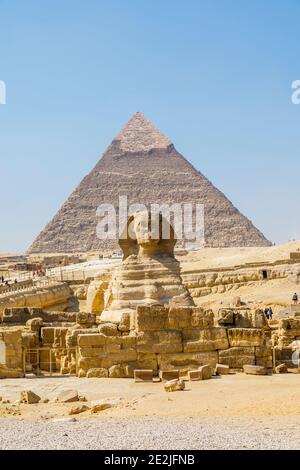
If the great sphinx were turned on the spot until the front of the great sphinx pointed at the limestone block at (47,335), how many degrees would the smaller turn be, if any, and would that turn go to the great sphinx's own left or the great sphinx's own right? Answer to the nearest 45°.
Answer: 0° — it already faces it

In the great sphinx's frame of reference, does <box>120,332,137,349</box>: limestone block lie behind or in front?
in front

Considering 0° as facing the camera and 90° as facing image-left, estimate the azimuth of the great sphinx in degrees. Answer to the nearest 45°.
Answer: approximately 0°

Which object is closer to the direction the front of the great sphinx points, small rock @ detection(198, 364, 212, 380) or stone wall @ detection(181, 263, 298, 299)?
the small rock

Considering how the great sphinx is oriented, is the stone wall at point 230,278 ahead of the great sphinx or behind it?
behind

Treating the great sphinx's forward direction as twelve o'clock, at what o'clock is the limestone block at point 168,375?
The limestone block is roughly at 12 o'clock from the great sphinx.

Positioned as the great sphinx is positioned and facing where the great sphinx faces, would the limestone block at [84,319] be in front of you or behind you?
in front

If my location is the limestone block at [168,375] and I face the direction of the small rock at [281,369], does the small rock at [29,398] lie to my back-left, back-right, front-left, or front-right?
back-right

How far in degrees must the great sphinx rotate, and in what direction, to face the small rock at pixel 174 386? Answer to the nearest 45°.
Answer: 0° — it already faces it

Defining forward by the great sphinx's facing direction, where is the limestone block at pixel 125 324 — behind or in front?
in front

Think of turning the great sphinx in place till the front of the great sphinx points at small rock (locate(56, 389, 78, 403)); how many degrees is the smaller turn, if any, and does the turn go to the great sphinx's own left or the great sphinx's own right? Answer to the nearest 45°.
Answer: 0° — it already faces it

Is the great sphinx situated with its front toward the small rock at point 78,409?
yes
